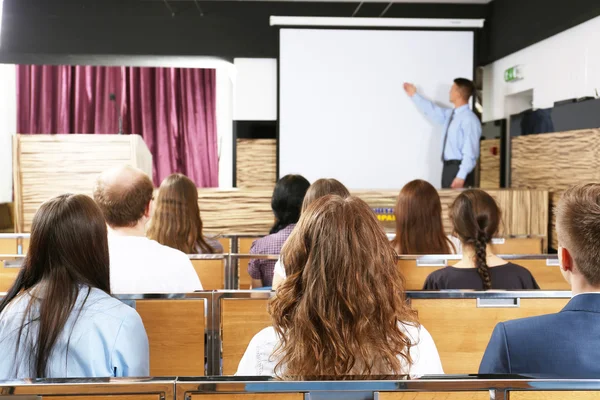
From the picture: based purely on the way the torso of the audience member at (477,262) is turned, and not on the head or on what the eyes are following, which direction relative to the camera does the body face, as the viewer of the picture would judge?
away from the camera

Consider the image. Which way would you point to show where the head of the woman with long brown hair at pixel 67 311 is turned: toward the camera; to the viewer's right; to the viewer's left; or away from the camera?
away from the camera

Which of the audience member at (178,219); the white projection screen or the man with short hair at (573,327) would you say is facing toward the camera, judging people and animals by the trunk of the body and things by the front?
the white projection screen

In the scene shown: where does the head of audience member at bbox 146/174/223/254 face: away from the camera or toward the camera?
away from the camera

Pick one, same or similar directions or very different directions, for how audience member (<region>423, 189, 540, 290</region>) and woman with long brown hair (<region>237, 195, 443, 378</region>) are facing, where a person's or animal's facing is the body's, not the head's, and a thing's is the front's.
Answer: same or similar directions

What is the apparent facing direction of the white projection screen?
toward the camera

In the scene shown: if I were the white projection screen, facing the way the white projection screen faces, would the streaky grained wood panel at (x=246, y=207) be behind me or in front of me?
in front

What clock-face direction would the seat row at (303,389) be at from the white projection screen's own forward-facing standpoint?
The seat row is roughly at 12 o'clock from the white projection screen.

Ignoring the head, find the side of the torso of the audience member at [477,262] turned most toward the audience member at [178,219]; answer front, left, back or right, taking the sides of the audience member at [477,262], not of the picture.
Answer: left

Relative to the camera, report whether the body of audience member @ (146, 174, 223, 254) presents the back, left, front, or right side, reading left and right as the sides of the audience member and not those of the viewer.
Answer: back

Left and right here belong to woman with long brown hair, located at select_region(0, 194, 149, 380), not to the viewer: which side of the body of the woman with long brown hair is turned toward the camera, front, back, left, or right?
back

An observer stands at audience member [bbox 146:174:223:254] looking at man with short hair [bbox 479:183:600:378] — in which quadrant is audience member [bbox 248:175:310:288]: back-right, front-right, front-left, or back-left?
front-left

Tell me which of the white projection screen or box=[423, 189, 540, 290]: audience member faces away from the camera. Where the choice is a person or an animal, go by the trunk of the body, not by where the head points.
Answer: the audience member

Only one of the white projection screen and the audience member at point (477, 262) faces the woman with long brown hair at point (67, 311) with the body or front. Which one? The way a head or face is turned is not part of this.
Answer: the white projection screen

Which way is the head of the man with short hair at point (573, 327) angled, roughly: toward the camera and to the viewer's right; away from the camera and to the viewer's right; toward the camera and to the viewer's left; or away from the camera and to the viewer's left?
away from the camera and to the viewer's left

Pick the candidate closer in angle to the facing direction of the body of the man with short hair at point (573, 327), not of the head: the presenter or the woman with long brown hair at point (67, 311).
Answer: the presenter

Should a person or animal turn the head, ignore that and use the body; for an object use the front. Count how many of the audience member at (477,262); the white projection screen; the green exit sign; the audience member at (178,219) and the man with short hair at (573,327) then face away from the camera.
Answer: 3

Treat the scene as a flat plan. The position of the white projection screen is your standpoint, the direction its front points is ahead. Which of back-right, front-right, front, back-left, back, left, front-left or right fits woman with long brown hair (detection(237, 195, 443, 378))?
front

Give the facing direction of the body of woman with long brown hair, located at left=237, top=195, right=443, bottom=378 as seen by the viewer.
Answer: away from the camera

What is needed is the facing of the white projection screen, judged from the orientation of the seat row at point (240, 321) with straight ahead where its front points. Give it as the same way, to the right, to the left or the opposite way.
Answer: the opposite way

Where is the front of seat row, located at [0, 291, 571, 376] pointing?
away from the camera

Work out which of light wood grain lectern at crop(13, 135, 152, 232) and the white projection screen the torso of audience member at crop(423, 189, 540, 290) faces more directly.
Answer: the white projection screen

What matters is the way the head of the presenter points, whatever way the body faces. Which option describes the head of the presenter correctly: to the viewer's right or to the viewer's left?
to the viewer's left
